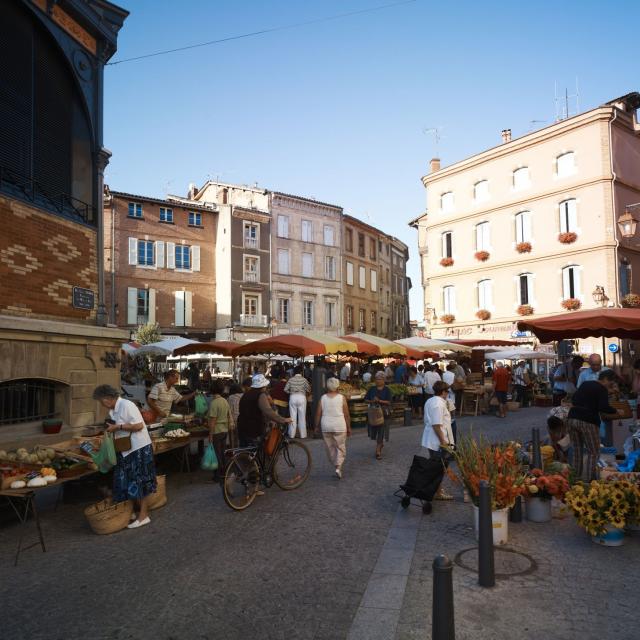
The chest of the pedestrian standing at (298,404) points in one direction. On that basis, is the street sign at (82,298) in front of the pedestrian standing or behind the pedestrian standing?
behind

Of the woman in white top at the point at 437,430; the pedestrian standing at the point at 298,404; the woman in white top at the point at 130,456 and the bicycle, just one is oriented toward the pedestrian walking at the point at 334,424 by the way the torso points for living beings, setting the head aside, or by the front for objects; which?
the bicycle

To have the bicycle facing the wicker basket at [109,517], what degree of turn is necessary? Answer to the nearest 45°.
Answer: approximately 180°

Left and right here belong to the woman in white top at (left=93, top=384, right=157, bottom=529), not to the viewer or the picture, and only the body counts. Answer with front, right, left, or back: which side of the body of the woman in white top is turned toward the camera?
left

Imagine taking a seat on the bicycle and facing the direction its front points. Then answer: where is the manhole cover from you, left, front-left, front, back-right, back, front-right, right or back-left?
right

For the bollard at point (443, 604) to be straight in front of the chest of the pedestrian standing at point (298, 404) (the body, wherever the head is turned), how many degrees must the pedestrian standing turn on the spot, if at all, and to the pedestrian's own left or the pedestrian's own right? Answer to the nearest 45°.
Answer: approximately 180°

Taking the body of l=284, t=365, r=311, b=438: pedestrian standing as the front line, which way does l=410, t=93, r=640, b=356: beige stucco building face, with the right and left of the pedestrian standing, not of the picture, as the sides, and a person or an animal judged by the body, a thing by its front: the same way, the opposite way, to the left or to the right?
to the left

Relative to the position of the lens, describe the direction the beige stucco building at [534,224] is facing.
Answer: facing the viewer and to the left of the viewer

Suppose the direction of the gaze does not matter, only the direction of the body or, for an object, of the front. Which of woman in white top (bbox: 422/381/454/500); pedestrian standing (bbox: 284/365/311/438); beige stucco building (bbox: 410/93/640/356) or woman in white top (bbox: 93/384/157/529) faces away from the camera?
the pedestrian standing

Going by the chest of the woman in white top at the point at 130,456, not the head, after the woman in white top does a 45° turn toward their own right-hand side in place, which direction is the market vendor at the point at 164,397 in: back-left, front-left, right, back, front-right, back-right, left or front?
front-right

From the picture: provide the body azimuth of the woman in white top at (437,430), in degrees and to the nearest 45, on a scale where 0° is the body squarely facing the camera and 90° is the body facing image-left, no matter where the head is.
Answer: approximately 270°

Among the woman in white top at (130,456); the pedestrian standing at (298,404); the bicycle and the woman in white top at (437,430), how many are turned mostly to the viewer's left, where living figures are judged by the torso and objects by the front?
1

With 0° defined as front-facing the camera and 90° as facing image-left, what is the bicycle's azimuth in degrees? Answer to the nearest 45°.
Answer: approximately 225°

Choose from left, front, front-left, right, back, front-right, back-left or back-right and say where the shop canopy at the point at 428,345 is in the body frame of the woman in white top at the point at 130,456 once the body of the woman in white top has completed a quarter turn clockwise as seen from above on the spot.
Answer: front-right

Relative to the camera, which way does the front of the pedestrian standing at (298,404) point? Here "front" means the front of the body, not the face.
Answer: away from the camera
